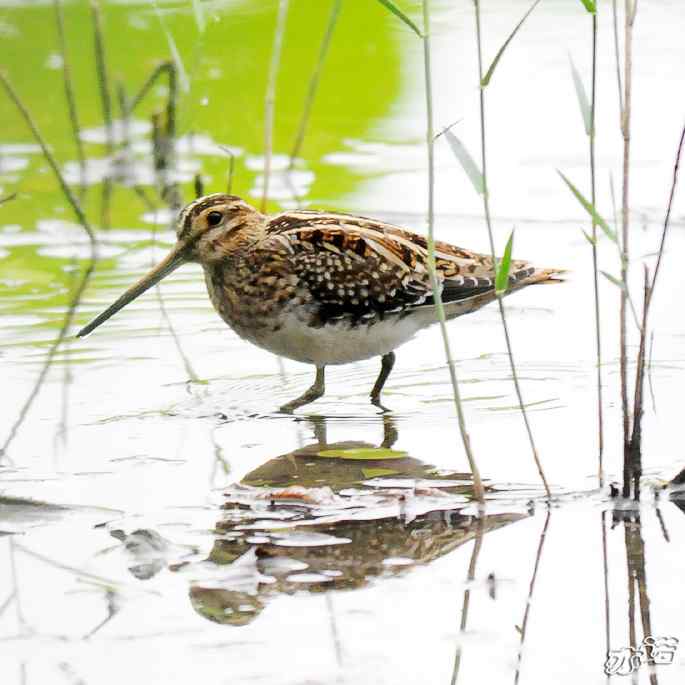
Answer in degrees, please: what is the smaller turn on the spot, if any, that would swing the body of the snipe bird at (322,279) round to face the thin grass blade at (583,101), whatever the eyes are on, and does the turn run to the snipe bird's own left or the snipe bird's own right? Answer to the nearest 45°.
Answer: approximately 135° to the snipe bird's own left

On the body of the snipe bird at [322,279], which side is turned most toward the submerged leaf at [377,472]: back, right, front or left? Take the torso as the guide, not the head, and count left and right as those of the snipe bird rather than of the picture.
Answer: left

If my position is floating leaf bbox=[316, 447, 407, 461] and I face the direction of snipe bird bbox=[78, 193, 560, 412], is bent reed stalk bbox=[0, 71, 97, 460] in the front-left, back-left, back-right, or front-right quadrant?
front-left

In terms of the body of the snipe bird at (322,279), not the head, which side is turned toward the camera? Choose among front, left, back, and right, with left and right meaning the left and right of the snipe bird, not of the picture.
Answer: left

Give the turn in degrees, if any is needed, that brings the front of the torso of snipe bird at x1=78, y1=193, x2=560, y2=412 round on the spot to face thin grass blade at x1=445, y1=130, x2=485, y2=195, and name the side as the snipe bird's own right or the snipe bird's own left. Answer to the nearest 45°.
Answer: approximately 90° to the snipe bird's own left

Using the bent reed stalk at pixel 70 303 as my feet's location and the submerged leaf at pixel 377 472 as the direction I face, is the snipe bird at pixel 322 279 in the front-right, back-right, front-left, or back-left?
front-left

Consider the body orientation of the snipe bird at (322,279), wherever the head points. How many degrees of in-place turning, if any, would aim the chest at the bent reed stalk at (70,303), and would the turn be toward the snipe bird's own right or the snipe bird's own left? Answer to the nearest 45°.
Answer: approximately 45° to the snipe bird's own right

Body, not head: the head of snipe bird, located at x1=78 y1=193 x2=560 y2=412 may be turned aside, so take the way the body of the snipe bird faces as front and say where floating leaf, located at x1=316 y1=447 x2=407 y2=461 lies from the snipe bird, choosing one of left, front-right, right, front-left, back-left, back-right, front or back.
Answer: left

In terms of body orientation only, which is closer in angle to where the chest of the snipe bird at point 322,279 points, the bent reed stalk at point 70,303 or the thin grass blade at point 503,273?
the bent reed stalk

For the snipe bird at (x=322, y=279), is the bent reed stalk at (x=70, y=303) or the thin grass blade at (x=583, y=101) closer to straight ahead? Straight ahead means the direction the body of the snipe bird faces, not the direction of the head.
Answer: the bent reed stalk
